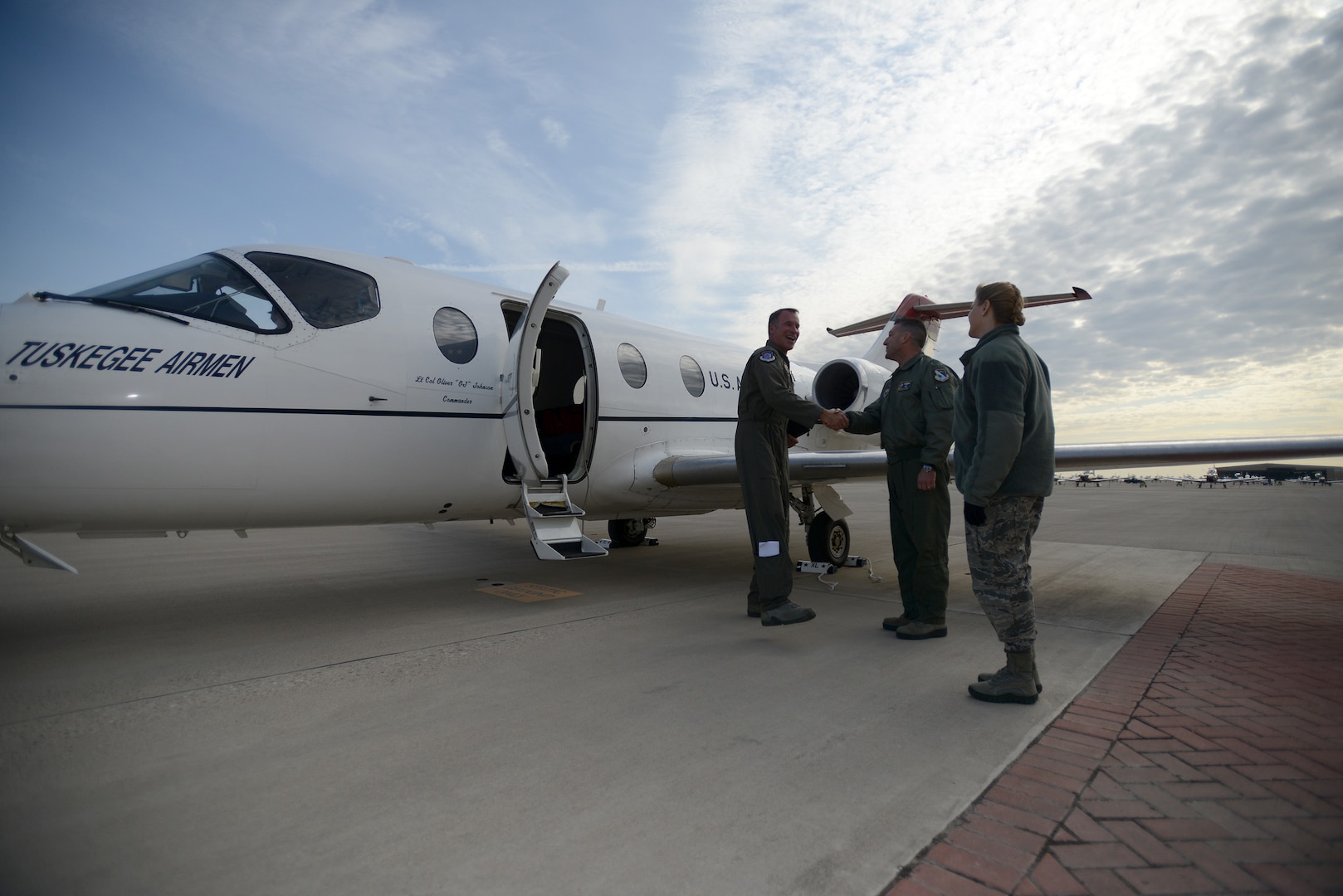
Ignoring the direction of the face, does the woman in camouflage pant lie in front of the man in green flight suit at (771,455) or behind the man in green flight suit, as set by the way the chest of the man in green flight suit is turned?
in front

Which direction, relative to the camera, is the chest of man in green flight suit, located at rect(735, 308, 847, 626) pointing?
to the viewer's right

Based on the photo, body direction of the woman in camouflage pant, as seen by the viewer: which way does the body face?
to the viewer's left

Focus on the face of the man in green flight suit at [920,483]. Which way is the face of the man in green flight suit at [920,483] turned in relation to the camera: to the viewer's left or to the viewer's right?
to the viewer's left

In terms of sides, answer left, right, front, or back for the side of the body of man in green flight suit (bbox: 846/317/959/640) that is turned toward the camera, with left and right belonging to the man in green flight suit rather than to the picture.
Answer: left

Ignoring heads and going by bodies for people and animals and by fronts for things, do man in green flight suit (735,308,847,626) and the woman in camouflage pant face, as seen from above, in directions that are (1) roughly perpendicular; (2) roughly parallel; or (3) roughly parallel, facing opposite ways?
roughly parallel, facing opposite ways

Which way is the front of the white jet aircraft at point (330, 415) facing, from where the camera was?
facing the viewer and to the left of the viewer

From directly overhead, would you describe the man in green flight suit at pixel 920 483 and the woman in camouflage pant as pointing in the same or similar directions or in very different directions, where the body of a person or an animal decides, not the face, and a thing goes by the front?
same or similar directions

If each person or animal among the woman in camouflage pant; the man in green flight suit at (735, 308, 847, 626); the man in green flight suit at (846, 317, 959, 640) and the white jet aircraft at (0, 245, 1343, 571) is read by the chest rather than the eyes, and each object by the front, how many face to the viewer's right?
1

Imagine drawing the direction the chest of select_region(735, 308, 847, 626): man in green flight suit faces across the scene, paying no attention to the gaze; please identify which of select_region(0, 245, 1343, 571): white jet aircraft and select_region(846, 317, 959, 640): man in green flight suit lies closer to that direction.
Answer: the man in green flight suit

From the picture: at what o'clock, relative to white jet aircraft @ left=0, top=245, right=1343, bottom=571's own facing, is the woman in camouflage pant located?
The woman in camouflage pant is roughly at 8 o'clock from the white jet aircraft.

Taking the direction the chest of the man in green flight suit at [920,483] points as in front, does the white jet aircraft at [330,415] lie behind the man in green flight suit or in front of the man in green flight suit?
in front

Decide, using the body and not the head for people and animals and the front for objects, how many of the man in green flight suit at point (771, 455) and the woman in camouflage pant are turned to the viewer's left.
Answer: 1

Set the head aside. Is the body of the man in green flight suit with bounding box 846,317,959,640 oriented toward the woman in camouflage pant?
no

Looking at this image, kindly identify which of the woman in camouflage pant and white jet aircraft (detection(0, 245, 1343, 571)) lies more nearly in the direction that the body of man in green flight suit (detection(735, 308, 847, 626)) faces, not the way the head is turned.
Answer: the woman in camouflage pant

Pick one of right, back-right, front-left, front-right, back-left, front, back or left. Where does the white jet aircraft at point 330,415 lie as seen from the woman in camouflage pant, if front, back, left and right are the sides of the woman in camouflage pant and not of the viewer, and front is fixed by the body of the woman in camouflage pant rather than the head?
front

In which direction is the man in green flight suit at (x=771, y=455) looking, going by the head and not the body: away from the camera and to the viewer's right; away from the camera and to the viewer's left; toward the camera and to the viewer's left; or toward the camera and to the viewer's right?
toward the camera and to the viewer's right

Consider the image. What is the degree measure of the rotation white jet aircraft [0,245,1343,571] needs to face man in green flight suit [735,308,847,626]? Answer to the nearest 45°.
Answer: approximately 135° to its left
